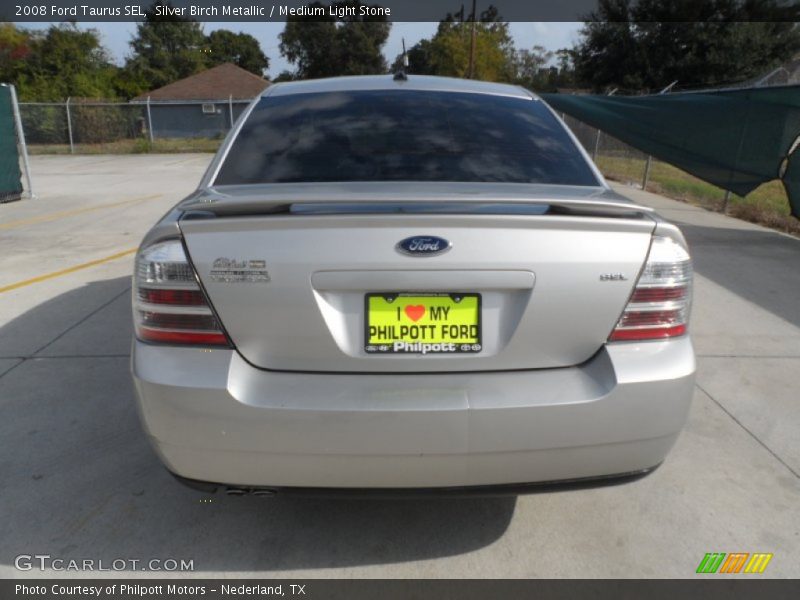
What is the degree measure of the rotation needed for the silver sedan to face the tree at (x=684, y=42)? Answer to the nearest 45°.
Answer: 0° — it already faces it

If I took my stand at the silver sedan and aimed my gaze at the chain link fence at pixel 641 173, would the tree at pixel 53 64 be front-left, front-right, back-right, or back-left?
front-left

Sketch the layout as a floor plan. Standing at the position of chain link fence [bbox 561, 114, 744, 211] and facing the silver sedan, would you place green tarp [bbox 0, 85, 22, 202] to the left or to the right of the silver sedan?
right

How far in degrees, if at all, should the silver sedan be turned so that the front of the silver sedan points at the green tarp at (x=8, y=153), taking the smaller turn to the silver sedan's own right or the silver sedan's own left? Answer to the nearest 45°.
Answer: approximately 45° to the silver sedan's own left

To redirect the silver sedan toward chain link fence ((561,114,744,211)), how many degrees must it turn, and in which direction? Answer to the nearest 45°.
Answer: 0° — it already faces it

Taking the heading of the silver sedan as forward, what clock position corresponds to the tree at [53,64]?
The tree is roughly at 11 o'clock from the silver sedan.

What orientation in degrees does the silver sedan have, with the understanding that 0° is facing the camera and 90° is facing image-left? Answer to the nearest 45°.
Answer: approximately 180°

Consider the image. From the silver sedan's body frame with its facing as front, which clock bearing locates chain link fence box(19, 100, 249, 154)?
The chain link fence is roughly at 11 o'clock from the silver sedan.

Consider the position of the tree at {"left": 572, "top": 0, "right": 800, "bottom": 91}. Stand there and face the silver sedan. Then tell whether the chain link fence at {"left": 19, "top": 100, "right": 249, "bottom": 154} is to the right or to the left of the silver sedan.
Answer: right
